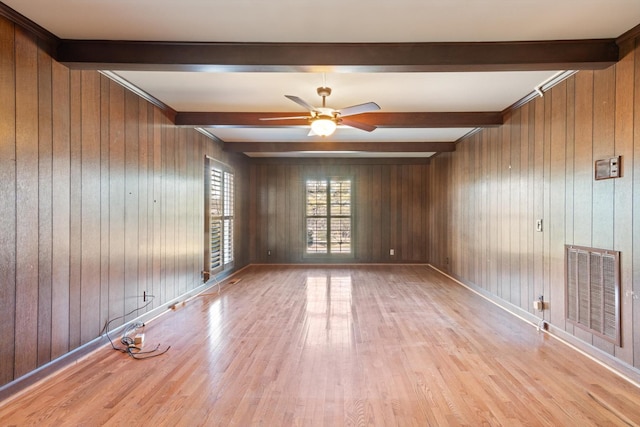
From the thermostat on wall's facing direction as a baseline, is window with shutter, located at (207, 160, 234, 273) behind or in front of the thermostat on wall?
in front

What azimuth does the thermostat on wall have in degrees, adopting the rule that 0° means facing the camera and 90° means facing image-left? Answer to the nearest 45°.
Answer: approximately 45°

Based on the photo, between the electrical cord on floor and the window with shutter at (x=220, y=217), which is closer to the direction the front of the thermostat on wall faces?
the electrical cord on floor

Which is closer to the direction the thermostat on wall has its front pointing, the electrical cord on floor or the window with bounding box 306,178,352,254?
the electrical cord on floor

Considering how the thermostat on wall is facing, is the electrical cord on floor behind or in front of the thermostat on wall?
in front
